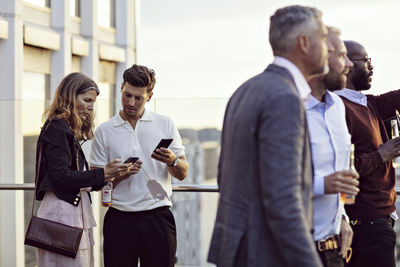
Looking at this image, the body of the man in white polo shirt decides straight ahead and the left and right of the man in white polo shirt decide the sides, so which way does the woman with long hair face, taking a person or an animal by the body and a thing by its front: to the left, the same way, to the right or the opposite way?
to the left

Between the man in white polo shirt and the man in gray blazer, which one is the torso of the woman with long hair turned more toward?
the man in white polo shirt

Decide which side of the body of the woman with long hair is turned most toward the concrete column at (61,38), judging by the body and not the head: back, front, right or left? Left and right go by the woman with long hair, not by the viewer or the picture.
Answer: left

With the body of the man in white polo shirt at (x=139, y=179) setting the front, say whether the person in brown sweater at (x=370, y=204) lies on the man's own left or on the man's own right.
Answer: on the man's own left

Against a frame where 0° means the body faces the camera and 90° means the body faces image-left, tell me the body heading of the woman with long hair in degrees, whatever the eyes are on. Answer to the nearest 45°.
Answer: approximately 270°

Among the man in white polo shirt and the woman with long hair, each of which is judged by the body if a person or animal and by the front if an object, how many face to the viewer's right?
1

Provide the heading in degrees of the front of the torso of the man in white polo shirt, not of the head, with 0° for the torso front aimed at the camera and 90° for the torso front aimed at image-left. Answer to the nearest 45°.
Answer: approximately 0°

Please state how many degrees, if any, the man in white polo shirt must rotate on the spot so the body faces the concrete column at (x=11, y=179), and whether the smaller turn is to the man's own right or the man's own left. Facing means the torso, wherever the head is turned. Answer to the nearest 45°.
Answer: approximately 135° to the man's own right

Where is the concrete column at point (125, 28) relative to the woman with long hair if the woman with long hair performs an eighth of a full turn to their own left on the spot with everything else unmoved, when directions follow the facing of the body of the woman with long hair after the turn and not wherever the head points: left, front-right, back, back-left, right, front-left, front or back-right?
front-left

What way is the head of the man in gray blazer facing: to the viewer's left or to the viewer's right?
to the viewer's right

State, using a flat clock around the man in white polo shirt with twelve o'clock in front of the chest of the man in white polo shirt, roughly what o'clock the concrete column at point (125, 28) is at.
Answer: The concrete column is roughly at 6 o'clock from the man in white polo shirt.

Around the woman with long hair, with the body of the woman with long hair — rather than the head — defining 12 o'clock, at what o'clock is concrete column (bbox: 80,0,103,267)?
The concrete column is roughly at 9 o'clock from the woman with long hair.

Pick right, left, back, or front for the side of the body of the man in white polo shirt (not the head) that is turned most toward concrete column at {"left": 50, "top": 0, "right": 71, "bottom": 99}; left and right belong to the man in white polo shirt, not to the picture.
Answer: back
